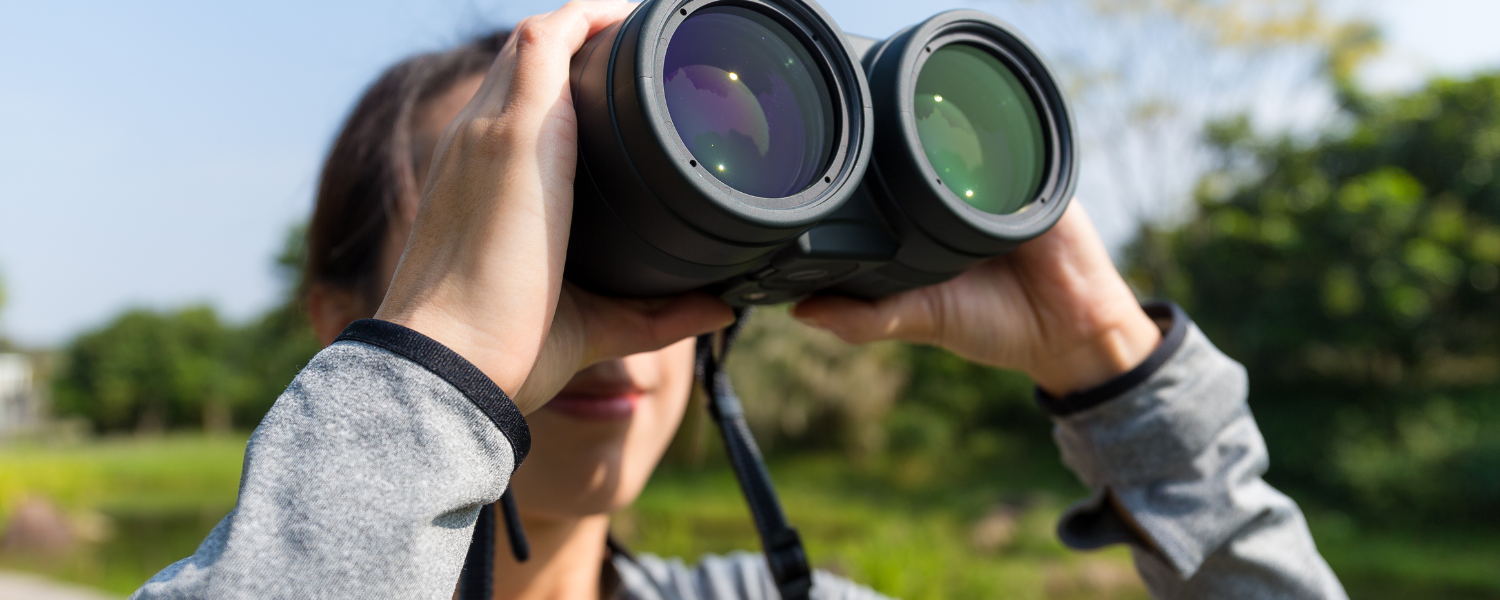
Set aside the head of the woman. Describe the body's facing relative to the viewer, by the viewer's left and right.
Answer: facing the viewer and to the right of the viewer
